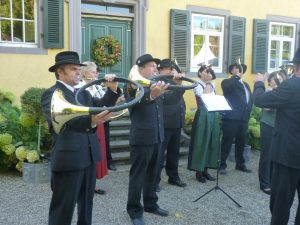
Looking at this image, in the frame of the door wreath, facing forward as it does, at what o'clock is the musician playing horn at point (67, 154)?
The musician playing horn is roughly at 12 o'clock from the door wreath.

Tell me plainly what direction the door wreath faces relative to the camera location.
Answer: facing the viewer

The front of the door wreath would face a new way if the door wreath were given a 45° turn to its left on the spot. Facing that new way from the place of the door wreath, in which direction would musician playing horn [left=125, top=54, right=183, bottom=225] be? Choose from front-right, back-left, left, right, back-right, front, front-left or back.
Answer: front-right

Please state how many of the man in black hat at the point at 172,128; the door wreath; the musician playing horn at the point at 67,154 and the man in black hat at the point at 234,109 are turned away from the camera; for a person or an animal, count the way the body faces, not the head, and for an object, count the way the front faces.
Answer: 0

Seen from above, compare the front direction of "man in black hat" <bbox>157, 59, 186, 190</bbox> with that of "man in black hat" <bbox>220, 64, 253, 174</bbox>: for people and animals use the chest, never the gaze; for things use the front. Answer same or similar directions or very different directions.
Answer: same or similar directions

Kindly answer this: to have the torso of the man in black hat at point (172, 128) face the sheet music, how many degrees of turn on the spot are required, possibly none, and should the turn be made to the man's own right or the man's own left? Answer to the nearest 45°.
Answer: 0° — they already face it

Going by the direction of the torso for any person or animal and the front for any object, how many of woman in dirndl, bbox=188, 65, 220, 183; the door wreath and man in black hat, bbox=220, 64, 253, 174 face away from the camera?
0

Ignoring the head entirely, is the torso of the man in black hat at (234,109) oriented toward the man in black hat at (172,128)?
no

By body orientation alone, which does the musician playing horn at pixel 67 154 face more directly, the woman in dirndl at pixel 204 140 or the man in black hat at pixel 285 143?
the man in black hat

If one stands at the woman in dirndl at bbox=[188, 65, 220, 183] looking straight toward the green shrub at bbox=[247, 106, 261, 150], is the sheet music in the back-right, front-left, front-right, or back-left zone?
back-right

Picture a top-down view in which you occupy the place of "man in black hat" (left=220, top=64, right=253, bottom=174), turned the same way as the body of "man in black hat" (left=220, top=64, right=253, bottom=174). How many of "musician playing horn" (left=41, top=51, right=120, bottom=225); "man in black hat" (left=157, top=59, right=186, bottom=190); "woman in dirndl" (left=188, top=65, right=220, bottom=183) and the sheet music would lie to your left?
0

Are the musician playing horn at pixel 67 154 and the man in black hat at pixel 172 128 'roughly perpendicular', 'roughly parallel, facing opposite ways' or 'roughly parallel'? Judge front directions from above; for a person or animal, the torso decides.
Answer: roughly parallel

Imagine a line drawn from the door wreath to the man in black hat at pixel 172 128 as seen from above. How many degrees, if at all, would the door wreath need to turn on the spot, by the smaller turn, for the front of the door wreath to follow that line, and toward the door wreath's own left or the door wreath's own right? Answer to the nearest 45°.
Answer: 0° — it already faces them
